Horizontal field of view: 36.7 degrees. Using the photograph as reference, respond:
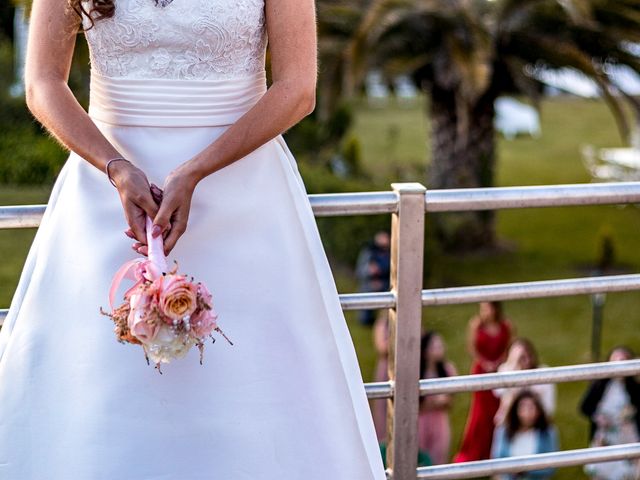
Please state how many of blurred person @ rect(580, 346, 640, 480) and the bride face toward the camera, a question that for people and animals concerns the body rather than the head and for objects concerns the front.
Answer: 2

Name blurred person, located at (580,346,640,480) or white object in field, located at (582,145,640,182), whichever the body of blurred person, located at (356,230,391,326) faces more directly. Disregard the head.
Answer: the blurred person

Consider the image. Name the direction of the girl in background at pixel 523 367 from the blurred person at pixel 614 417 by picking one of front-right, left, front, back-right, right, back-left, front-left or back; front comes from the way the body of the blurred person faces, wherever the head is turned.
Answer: right

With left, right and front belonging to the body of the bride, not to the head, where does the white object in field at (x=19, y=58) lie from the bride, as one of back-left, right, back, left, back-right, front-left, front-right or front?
back

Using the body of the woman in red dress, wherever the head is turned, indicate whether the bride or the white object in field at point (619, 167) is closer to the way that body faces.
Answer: the bride

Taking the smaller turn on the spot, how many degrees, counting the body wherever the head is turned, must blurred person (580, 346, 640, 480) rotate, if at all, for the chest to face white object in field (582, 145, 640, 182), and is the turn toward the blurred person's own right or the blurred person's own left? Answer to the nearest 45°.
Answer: approximately 180°

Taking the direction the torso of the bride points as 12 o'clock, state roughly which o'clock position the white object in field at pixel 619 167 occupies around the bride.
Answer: The white object in field is roughly at 7 o'clock from the bride.

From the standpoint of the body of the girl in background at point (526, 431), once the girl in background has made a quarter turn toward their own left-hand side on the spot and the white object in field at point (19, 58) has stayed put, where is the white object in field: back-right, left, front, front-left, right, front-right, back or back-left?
back-left

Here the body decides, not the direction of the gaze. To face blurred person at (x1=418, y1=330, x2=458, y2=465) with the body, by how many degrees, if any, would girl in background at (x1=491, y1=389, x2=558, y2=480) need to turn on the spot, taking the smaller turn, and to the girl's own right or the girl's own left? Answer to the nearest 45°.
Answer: approximately 90° to the girl's own right

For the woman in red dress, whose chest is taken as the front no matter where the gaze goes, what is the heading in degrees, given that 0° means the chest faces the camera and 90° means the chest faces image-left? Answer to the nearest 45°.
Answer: approximately 0°

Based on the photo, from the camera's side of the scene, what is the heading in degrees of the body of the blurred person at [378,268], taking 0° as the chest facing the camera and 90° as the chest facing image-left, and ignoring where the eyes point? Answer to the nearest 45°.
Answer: approximately 315°
